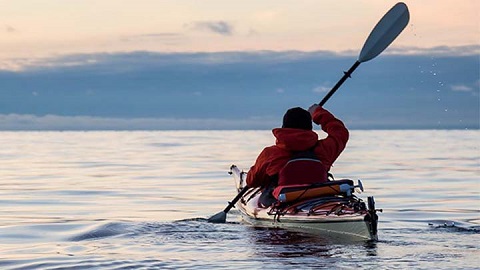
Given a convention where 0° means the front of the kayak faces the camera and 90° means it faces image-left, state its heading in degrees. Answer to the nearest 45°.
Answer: approximately 135°
